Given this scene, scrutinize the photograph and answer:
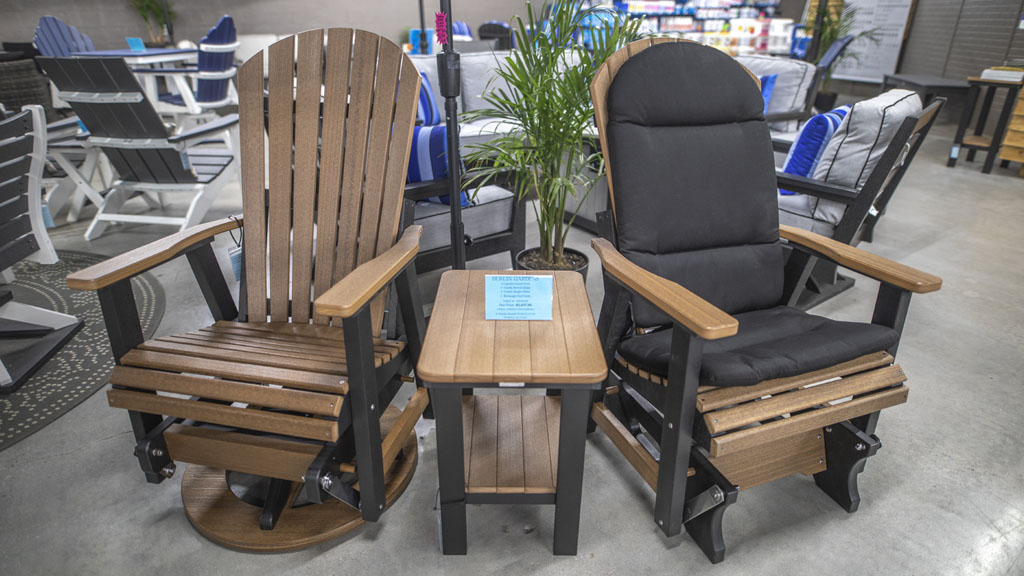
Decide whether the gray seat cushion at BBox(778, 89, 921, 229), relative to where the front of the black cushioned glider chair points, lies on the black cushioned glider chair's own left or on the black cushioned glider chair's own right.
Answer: on the black cushioned glider chair's own left

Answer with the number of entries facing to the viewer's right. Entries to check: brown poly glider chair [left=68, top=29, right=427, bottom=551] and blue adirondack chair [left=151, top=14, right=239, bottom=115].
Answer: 0

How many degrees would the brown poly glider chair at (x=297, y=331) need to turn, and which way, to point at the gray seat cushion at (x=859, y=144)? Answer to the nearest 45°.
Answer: approximately 135° to its left

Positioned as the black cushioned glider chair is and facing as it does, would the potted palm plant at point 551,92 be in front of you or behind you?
behind

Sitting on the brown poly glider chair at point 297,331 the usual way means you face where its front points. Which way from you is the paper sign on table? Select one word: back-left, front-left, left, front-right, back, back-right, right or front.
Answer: left

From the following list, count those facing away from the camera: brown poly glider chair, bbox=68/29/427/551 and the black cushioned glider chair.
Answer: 0

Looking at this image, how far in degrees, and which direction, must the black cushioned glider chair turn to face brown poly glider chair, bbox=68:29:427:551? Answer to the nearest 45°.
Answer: approximately 90° to its right
